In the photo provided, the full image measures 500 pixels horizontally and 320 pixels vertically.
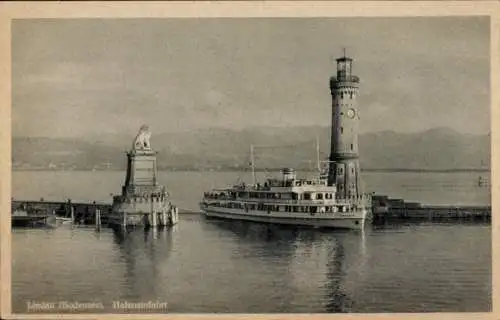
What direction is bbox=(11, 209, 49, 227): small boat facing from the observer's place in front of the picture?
facing to the right of the viewer

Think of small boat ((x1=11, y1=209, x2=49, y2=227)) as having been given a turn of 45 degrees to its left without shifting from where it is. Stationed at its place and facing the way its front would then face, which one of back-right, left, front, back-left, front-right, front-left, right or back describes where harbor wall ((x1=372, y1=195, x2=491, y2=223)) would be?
front-right

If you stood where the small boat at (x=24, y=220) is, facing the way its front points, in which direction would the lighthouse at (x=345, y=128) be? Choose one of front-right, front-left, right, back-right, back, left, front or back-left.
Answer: front

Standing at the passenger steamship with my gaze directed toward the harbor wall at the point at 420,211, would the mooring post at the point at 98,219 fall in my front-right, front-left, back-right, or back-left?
back-right

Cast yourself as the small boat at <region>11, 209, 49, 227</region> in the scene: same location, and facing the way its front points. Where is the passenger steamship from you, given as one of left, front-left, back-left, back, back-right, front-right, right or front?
front
